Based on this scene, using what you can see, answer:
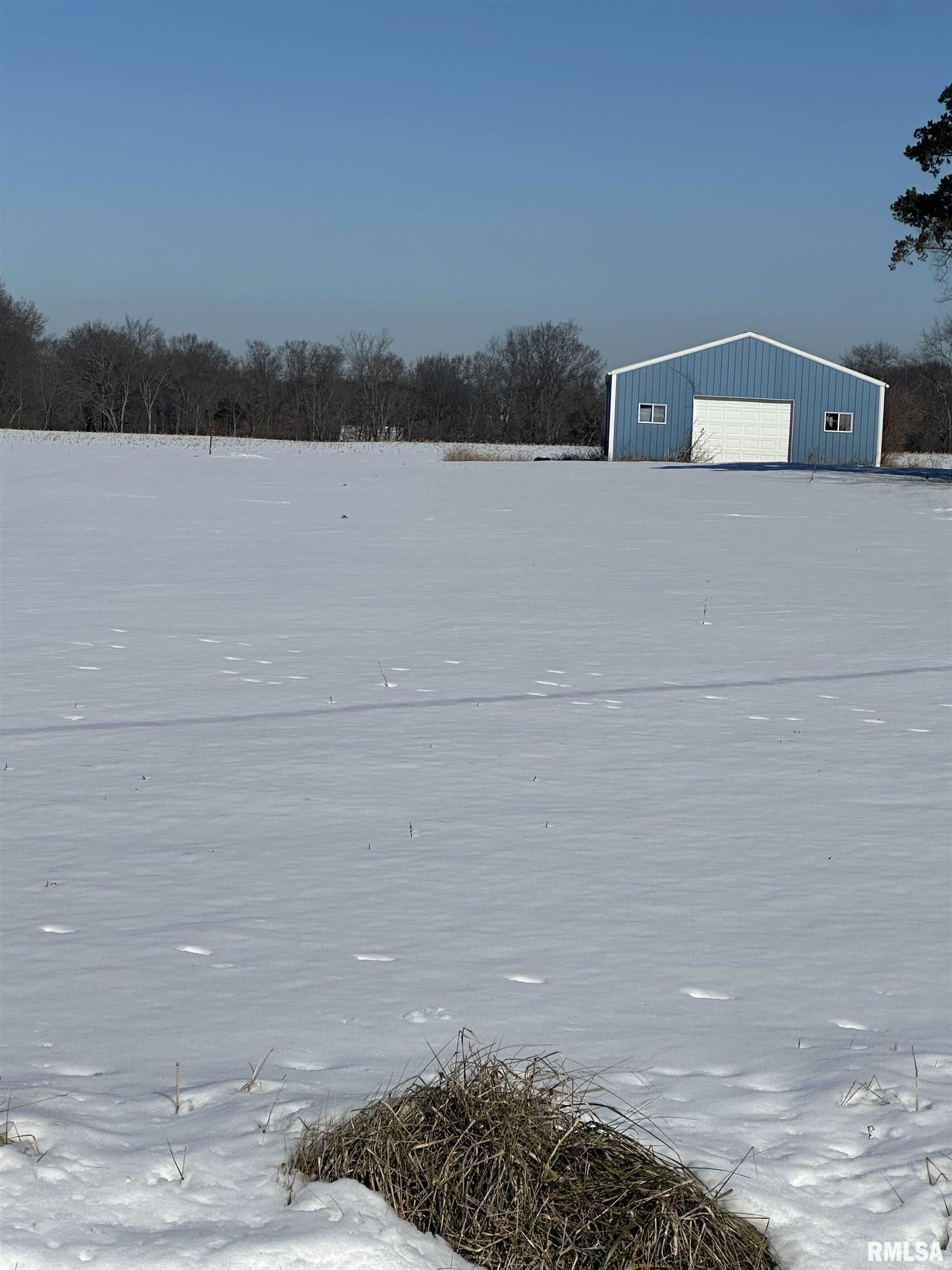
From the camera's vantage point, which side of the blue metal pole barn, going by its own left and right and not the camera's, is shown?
front

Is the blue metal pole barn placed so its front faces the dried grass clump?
yes
